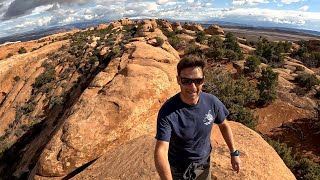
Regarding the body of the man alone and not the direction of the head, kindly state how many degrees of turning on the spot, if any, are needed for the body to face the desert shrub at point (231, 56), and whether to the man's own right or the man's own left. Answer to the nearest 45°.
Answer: approximately 180°

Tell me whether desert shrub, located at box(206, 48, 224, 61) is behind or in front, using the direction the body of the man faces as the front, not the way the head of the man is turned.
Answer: behind

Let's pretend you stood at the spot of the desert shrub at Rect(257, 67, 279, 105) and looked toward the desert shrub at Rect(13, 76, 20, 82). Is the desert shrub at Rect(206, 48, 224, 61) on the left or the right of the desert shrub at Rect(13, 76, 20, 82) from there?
right

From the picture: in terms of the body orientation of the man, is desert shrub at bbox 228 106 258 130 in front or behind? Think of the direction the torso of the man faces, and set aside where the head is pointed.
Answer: behind

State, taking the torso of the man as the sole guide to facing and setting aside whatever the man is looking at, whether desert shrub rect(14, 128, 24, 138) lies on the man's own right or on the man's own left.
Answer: on the man's own right

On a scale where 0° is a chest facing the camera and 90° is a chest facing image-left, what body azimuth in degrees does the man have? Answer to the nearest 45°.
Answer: approximately 0°
